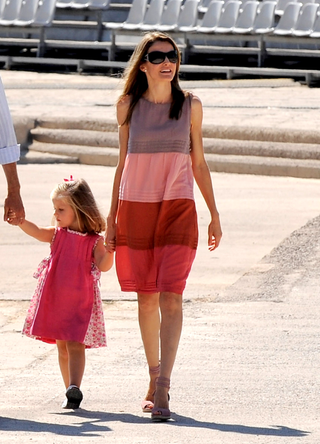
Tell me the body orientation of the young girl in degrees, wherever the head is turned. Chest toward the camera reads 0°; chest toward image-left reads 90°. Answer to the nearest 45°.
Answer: approximately 0°

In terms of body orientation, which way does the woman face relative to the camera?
toward the camera

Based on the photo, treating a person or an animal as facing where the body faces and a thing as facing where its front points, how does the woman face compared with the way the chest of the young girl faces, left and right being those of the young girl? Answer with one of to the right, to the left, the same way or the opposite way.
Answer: the same way

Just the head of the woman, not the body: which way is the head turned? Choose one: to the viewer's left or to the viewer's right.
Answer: to the viewer's right

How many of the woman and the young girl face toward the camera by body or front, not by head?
2

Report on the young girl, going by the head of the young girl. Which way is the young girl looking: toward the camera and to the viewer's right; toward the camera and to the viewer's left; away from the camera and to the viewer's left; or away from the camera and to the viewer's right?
toward the camera and to the viewer's left
